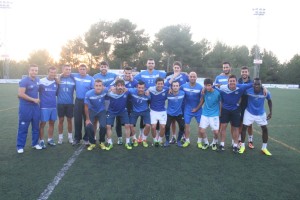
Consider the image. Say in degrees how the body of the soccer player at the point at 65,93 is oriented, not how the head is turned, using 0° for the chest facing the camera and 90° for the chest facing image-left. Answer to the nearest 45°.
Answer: approximately 0°

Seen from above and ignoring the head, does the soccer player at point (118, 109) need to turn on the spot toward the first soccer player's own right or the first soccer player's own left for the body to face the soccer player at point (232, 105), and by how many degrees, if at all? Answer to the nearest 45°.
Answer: approximately 90° to the first soccer player's own left

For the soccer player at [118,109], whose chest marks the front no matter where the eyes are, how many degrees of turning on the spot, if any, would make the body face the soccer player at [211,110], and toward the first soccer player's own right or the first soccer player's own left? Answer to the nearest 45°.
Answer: approximately 90° to the first soccer player's own left

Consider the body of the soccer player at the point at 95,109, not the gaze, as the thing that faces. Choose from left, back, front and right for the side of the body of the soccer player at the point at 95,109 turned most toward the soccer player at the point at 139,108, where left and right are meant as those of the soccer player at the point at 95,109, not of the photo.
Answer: left

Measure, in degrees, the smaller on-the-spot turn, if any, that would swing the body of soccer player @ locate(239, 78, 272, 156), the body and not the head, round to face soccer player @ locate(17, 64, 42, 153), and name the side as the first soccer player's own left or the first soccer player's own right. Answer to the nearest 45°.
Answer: approximately 45° to the first soccer player's own right

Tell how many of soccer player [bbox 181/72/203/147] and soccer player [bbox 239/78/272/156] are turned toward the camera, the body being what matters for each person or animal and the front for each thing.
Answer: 2

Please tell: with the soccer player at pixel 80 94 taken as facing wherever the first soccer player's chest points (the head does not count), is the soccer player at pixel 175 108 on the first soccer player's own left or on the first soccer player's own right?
on the first soccer player's own left

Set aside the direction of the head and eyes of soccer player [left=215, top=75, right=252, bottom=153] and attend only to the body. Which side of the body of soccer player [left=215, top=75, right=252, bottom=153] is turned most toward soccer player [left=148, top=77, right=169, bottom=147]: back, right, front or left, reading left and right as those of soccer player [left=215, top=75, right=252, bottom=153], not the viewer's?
right

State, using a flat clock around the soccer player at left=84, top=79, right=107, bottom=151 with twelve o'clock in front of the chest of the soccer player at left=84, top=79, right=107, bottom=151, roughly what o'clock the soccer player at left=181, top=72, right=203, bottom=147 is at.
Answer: the soccer player at left=181, top=72, right=203, bottom=147 is roughly at 9 o'clock from the soccer player at left=84, top=79, right=107, bottom=151.

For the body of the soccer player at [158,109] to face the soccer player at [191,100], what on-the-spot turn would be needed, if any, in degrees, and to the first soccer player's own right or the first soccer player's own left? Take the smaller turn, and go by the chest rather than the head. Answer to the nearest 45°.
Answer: approximately 90° to the first soccer player's own left
